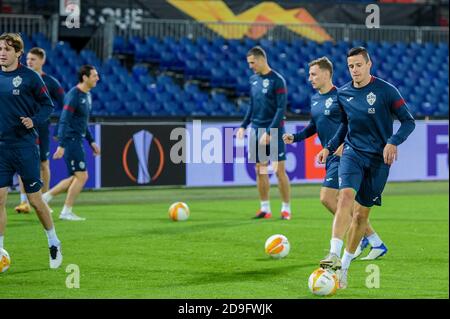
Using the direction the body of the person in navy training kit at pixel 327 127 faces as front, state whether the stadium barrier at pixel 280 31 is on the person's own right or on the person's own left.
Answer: on the person's own right

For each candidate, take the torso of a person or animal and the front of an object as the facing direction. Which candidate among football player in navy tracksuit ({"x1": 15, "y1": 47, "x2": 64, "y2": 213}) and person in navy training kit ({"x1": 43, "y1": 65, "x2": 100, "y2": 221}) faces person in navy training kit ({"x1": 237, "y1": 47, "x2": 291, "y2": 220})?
person in navy training kit ({"x1": 43, "y1": 65, "x2": 100, "y2": 221})

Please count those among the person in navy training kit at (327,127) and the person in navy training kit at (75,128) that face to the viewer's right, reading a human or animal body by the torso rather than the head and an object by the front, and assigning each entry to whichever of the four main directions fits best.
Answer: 1

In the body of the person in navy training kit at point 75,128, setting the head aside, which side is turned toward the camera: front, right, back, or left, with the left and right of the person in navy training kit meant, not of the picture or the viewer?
right

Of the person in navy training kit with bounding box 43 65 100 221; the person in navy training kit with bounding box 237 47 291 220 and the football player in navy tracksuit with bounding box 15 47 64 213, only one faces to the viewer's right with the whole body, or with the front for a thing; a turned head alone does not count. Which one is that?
the person in navy training kit with bounding box 43 65 100 221

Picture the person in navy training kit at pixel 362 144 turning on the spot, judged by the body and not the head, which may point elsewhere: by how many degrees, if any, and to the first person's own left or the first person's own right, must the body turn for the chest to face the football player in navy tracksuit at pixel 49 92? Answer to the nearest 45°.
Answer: approximately 90° to the first person's own right

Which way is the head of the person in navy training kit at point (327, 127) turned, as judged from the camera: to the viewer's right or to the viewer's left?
to the viewer's left

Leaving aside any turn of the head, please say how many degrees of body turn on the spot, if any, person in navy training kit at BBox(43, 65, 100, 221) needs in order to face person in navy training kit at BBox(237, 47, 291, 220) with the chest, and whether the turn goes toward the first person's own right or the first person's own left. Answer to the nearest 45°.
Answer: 0° — they already face them

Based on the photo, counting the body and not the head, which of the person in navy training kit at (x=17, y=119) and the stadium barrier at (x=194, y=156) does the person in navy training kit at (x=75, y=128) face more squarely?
the stadium barrier

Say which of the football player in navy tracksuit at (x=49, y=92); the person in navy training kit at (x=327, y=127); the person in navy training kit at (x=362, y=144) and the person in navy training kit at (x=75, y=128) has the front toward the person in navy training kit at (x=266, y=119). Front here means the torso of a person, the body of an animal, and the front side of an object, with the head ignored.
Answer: the person in navy training kit at (x=75, y=128)

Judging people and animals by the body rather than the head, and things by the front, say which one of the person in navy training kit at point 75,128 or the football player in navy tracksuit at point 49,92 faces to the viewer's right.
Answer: the person in navy training kit at point 75,128

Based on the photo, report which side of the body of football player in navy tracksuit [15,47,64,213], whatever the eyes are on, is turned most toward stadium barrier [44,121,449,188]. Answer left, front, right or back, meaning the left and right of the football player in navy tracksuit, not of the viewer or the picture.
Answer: back

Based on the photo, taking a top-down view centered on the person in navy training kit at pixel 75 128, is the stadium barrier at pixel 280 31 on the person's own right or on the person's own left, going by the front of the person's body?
on the person's own left

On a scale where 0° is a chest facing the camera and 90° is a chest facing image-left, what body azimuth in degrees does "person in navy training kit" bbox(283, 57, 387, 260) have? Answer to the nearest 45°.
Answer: approximately 45°

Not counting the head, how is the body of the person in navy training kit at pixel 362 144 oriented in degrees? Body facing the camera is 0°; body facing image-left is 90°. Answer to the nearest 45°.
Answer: approximately 45°

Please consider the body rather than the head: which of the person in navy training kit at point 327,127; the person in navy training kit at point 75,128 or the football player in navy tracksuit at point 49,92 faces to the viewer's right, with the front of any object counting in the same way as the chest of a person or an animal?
the person in navy training kit at point 75,128

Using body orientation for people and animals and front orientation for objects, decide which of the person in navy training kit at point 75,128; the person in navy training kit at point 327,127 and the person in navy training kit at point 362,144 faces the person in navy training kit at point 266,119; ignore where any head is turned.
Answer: the person in navy training kit at point 75,128
